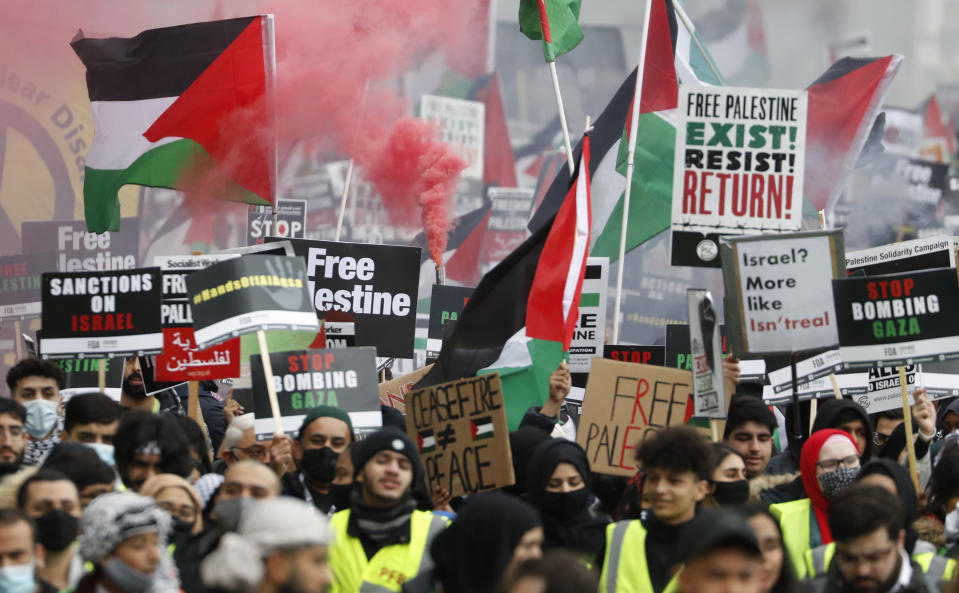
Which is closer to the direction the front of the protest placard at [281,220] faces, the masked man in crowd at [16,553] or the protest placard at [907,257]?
the masked man in crowd

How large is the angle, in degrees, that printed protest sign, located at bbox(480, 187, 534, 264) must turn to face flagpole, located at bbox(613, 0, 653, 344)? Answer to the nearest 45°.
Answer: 0° — it already faces it

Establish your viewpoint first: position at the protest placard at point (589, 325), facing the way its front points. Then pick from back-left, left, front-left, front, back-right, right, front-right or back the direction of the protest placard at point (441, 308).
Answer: back-right

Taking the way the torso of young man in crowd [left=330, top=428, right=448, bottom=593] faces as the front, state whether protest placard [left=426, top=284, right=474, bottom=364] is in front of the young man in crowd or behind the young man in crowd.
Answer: behind

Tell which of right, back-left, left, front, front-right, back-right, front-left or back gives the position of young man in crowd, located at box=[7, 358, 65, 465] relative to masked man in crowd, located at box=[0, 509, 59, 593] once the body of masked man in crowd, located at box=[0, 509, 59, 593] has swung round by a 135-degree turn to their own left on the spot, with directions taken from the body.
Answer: front-left

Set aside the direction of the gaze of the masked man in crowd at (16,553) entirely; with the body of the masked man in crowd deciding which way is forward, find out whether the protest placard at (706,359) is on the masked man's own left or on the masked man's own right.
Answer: on the masked man's own left
